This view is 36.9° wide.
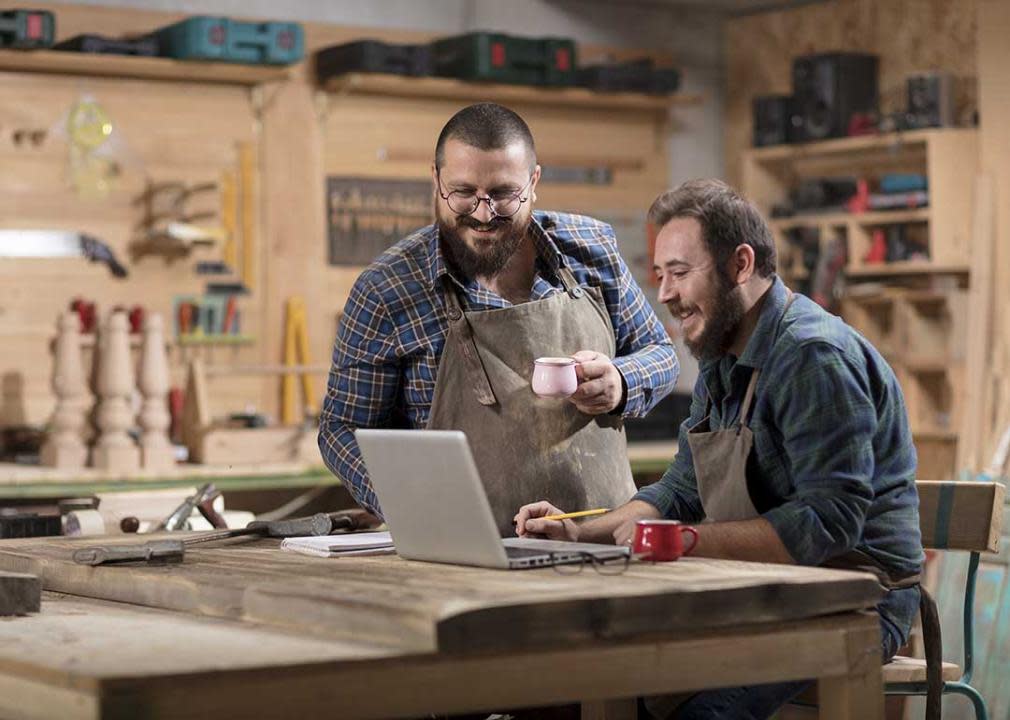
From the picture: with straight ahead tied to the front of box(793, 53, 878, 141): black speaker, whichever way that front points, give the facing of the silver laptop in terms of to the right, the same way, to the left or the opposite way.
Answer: the opposite way

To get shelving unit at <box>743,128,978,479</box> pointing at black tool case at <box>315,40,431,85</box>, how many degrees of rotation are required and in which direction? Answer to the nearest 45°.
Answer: approximately 45° to its right

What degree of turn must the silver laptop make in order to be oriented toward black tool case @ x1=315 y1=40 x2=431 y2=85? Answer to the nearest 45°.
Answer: approximately 45° to its left

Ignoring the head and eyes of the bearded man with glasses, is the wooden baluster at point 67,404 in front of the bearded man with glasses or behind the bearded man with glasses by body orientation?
behind

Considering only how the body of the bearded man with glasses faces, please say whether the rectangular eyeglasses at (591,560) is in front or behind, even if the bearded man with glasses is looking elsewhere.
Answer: in front

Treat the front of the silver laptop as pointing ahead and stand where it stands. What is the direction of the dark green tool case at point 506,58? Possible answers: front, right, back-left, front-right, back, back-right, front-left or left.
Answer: front-left

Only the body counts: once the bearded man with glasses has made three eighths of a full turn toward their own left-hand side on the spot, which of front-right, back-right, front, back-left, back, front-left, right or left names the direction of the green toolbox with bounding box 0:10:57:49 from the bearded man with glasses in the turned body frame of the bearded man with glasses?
left

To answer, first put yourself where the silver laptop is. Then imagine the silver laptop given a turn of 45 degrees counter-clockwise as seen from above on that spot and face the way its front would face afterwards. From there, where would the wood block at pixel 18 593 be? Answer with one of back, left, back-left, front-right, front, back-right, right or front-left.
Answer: left

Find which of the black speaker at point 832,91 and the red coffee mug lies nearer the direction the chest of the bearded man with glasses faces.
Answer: the red coffee mug

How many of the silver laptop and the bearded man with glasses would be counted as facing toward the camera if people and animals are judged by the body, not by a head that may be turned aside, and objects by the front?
1

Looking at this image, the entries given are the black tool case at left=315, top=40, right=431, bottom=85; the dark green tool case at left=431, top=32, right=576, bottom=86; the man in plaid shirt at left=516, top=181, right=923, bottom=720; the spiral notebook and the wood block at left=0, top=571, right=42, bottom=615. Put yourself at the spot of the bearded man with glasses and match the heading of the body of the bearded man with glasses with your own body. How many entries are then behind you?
2

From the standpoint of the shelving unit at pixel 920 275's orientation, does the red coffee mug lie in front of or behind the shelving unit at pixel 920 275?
in front

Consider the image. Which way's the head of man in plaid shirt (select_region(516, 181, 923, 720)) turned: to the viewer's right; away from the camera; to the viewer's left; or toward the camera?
to the viewer's left

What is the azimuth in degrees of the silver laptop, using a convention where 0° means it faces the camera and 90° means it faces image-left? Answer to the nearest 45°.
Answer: approximately 225°
